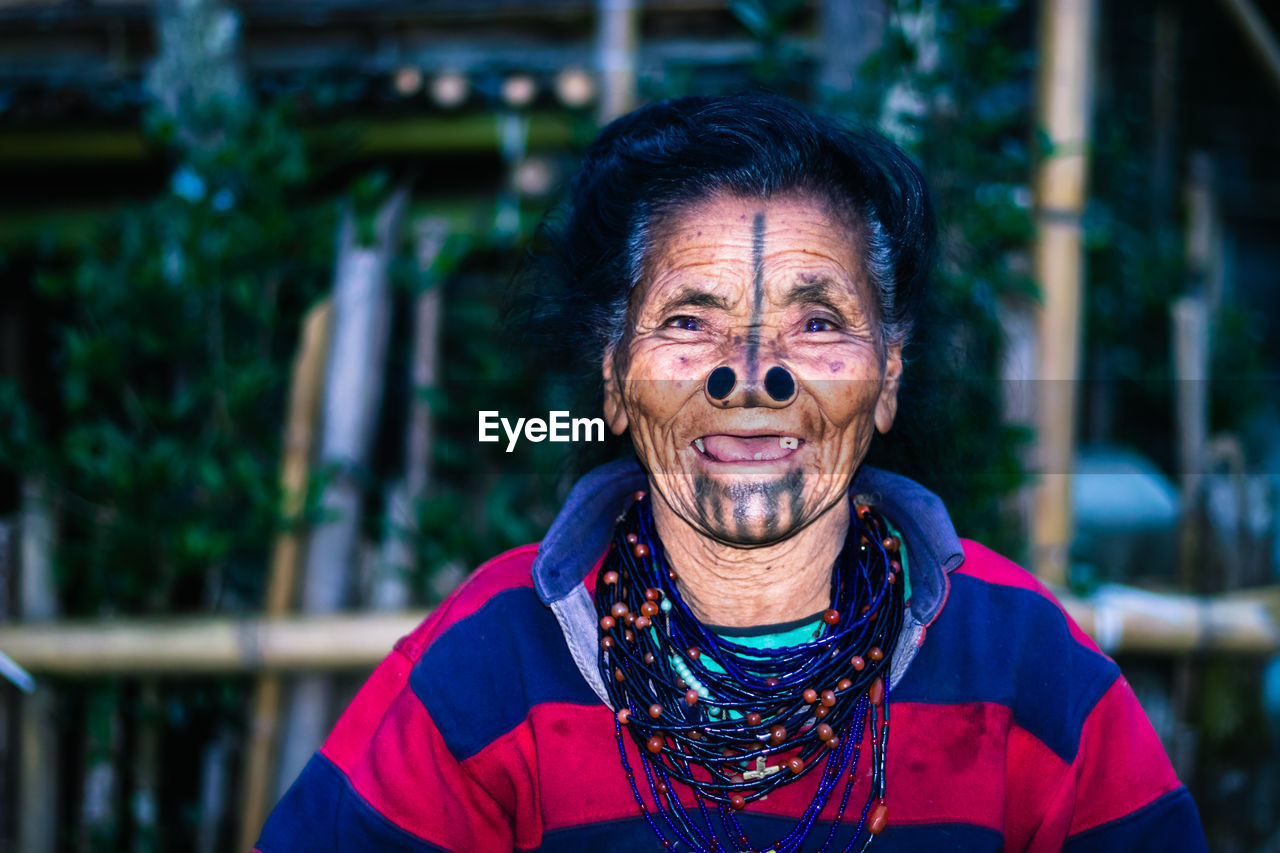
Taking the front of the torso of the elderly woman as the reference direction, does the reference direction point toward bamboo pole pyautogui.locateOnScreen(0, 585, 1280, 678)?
no

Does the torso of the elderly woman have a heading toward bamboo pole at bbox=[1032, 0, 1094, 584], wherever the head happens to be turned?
no

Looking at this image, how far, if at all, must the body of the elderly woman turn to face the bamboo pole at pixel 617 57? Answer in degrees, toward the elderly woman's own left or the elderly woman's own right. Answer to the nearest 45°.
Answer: approximately 180°

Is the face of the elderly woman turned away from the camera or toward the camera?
toward the camera

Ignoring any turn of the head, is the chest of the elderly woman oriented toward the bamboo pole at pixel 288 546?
no

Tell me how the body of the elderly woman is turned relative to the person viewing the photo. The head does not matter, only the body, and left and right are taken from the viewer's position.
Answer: facing the viewer

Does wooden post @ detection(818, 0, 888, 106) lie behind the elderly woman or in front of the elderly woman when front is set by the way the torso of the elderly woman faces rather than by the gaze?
behind
